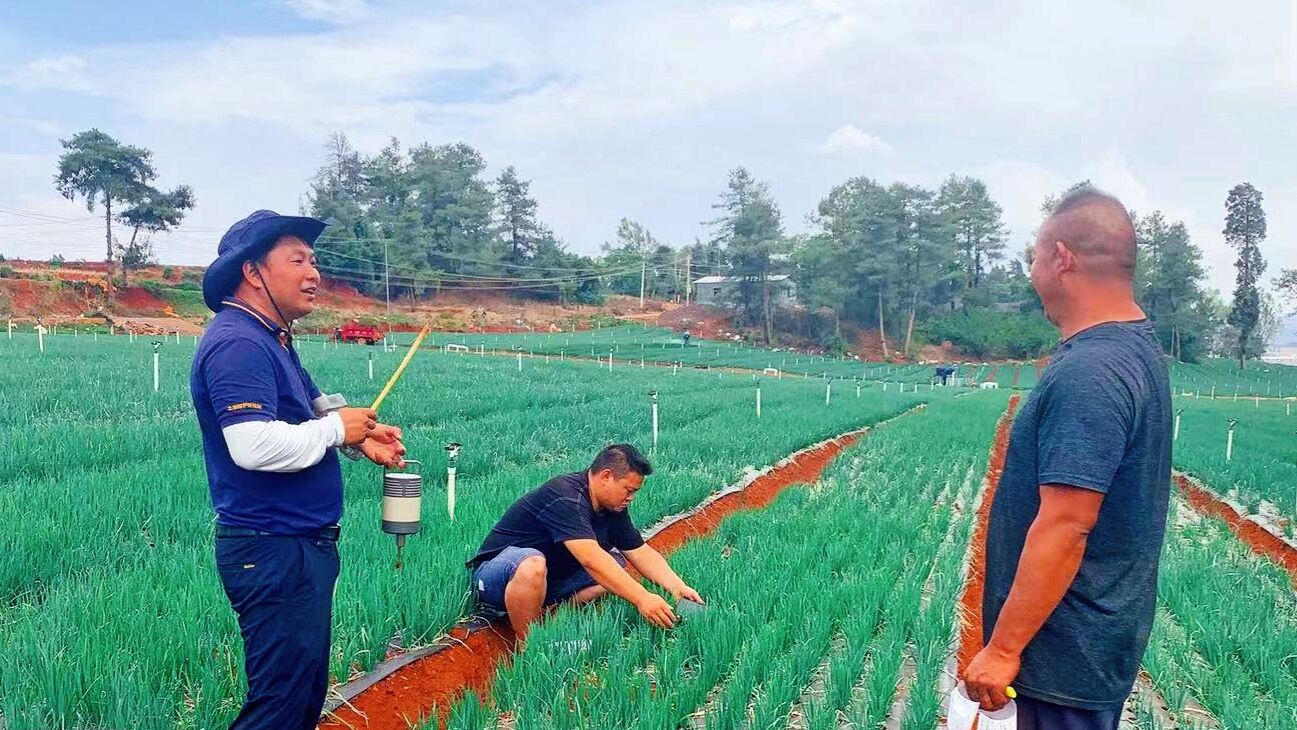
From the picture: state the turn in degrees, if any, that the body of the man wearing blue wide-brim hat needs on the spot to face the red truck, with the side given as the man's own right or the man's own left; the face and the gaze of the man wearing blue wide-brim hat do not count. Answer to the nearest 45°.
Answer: approximately 90° to the man's own left

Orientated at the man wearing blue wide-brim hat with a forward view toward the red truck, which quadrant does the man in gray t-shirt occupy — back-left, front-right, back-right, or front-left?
back-right

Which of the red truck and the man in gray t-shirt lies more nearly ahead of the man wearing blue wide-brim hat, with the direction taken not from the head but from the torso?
the man in gray t-shirt

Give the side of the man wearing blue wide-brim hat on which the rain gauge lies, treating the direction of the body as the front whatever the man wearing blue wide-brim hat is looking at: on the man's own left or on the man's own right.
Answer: on the man's own left

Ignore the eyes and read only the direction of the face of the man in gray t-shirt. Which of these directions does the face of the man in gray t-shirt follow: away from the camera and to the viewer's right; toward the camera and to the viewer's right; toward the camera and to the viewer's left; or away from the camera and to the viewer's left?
away from the camera and to the viewer's left

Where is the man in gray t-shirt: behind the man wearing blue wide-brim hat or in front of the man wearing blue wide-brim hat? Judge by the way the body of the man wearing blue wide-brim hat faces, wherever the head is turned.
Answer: in front

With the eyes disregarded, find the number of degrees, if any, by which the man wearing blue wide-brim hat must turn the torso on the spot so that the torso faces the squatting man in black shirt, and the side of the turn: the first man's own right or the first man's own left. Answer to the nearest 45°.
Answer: approximately 45° to the first man's own left

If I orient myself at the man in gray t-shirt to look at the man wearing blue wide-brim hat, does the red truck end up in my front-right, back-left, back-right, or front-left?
front-right

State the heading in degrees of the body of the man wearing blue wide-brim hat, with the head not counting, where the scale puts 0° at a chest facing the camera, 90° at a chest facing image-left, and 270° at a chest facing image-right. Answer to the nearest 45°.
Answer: approximately 270°
